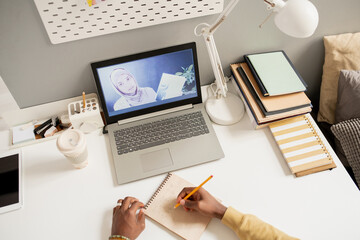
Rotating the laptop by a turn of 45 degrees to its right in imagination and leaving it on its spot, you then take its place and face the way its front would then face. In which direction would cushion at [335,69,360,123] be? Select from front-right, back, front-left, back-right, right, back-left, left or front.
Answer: back-left

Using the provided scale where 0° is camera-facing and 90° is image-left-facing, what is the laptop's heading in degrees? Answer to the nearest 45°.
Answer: approximately 0°
